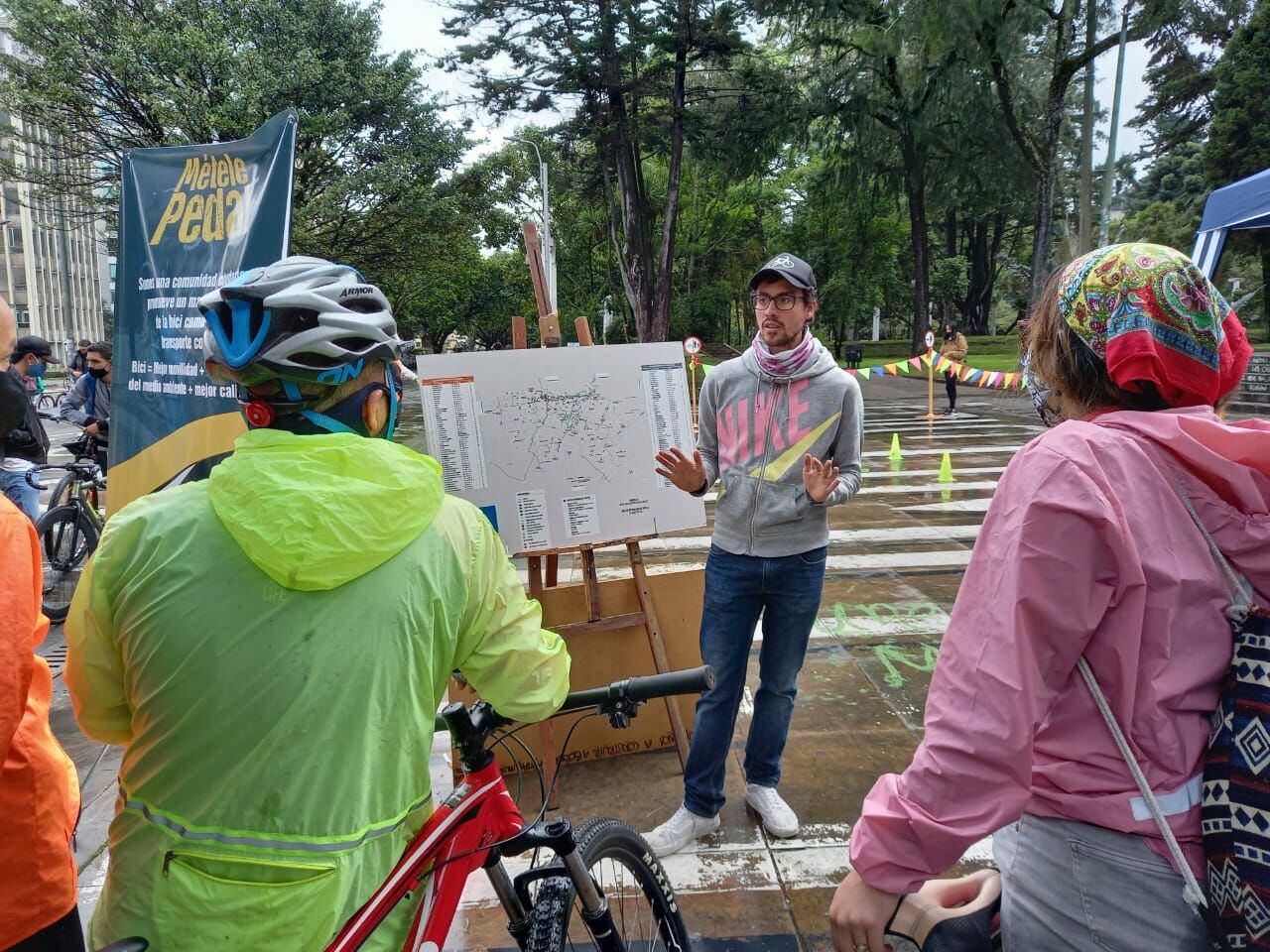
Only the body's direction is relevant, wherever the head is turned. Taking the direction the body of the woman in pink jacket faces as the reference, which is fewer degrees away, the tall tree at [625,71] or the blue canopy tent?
the tall tree

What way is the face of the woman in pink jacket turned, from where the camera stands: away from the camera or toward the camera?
away from the camera

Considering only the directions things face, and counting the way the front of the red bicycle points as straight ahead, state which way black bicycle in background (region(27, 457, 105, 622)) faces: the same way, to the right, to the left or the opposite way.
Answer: the opposite way

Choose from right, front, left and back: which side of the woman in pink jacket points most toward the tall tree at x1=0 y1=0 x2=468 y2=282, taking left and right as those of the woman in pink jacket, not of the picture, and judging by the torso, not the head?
front

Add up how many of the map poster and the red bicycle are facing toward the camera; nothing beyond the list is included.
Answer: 1

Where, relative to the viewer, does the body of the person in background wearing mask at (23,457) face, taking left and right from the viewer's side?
facing to the right of the viewer

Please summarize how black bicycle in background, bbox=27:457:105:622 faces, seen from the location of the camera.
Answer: facing the viewer and to the left of the viewer

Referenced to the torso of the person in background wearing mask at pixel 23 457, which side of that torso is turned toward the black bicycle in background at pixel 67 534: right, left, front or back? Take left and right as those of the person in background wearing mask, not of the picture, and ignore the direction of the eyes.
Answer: front

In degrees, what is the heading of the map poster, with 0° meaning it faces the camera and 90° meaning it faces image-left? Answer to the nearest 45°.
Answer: approximately 0°

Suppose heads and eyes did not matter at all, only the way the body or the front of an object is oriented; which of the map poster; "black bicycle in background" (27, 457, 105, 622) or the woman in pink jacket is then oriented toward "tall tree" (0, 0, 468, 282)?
the woman in pink jacket

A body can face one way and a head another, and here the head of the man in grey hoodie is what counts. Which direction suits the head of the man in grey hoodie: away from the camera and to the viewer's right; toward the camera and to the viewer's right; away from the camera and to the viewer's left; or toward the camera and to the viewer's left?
toward the camera and to the viewer's left
